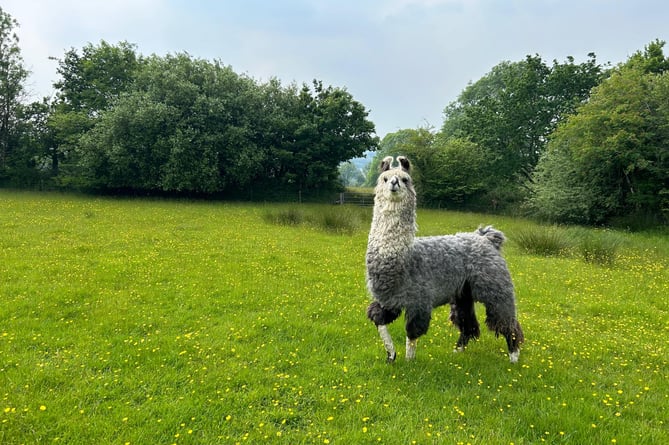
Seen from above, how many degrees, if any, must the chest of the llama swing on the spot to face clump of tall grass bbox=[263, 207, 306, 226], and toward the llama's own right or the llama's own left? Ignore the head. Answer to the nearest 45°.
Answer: approximately 90° to the llama's own right

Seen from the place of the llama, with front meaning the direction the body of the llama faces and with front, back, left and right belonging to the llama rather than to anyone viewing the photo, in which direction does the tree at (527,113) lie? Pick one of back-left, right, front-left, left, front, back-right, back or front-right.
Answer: back-right

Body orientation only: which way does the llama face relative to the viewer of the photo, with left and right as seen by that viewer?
facing the viewer and to the left of the viewer

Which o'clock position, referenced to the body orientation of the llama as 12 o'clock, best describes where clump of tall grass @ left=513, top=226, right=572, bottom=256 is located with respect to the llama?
The clump of tall grass is roughly at 5 o'clock from the llama.

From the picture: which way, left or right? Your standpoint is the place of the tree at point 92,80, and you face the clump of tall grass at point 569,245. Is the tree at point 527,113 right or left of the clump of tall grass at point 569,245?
left

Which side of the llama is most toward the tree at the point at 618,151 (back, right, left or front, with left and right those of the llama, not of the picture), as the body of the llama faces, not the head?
back

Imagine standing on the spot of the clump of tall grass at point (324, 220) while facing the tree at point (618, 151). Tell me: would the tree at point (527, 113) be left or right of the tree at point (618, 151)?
left

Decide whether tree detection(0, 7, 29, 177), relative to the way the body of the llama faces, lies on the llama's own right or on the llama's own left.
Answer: on the llama's own right

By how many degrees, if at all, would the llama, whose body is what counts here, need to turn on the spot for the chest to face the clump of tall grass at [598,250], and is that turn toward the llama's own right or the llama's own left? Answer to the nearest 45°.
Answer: approximately 180°
